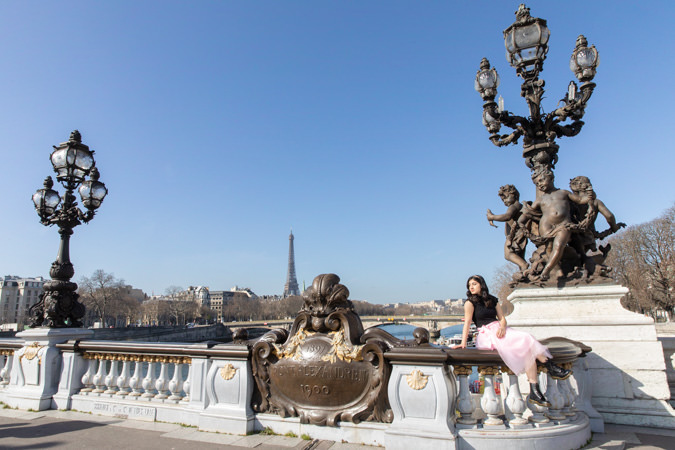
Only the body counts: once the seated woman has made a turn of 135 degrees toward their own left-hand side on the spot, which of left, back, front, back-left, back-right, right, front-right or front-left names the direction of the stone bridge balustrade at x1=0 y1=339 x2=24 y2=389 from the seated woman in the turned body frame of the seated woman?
left

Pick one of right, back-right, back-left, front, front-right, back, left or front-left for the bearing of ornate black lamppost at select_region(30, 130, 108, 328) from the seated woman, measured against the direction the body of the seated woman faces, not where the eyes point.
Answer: back-right

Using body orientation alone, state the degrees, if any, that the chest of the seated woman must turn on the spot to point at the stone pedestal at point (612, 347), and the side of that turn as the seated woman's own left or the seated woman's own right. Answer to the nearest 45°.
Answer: approximately 90° to the seated woman's own left

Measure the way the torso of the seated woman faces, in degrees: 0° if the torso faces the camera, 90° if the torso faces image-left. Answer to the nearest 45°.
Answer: approximately 315°

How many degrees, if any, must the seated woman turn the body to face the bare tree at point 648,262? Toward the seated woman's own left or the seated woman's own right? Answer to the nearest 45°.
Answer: approximately 135° to the seated woman's own left

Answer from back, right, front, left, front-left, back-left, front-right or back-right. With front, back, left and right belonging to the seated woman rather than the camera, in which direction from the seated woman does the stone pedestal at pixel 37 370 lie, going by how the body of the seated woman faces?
back-right

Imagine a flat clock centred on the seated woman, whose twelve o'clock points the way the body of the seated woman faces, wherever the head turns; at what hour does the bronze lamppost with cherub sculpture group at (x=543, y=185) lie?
The bronze lamppost with cherub sculpture group is roughly at 8 o'clock from the seated woman.

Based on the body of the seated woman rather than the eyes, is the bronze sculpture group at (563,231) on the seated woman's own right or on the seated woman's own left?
on the seated woman's own left
